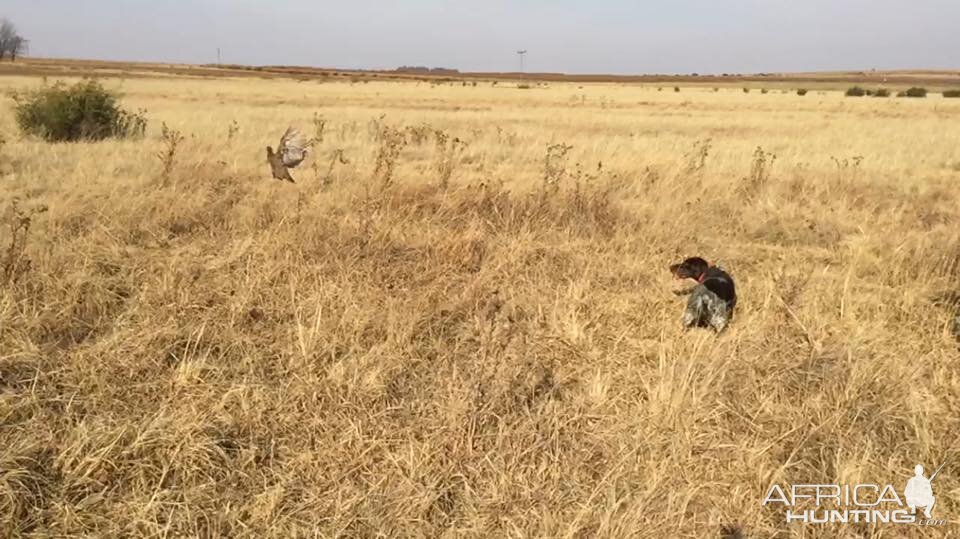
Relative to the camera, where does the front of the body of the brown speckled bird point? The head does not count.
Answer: to the viewer's left

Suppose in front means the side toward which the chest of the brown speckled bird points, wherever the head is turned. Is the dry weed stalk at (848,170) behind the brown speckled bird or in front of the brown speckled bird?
behind

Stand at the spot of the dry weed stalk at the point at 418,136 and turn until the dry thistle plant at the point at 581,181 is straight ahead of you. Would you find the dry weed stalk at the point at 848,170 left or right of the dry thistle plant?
left
